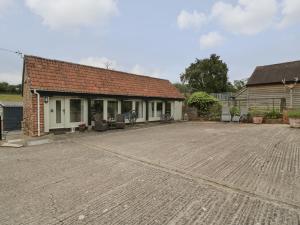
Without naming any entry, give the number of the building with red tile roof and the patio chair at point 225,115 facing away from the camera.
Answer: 0

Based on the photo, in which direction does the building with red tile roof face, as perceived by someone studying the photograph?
facing the viewer and to the right of the viewer

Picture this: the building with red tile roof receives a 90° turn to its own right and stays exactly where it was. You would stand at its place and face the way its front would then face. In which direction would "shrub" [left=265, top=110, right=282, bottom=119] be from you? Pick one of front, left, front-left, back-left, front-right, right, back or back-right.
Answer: back-left

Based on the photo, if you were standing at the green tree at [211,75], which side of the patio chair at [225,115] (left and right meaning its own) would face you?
back

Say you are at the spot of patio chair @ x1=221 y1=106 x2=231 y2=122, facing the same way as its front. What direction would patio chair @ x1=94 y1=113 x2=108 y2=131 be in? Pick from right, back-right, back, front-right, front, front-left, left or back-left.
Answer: front-right

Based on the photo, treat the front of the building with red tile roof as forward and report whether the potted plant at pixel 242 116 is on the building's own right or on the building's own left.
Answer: on the building's own left

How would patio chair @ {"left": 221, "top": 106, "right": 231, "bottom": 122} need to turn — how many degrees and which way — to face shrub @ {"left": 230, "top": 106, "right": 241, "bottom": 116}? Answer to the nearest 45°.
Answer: approximately 135° to its left

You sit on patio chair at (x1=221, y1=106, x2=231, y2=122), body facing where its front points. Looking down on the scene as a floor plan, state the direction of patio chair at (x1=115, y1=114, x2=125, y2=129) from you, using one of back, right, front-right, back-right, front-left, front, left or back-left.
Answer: front-right

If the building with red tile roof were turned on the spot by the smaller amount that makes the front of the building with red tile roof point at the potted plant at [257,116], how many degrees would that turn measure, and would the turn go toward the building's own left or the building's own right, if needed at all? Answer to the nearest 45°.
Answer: approximately 45° to the building's own left

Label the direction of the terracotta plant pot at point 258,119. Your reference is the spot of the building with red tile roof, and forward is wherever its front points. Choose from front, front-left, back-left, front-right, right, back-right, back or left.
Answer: front-left

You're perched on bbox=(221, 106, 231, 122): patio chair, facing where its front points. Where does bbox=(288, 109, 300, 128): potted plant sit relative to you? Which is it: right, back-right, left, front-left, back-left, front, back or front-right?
front-left

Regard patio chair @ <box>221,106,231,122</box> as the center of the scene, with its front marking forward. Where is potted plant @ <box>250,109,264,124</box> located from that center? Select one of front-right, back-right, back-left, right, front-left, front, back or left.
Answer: left

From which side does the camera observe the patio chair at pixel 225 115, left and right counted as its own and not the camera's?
front

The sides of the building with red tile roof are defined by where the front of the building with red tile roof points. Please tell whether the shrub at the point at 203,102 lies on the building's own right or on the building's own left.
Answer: on the building's own left
